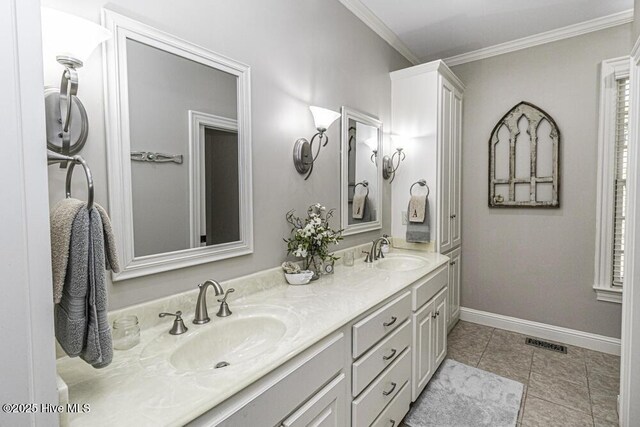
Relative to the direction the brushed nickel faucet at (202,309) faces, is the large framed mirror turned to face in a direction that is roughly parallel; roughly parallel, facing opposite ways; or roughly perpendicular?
roughly parallel

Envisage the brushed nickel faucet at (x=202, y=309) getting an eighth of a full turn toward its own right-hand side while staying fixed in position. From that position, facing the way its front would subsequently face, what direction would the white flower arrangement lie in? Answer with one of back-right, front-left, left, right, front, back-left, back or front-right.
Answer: back-left

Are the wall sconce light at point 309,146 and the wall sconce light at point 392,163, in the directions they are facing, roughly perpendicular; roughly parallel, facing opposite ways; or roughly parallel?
roughly parallel

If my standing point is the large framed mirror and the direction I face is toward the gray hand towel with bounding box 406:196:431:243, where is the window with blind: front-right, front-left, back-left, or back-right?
front-right

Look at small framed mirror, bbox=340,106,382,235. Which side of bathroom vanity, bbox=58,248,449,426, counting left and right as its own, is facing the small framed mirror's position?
left

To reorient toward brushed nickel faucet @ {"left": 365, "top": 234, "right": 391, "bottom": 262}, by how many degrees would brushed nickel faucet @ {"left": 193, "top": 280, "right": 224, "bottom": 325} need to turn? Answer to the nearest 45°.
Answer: approximately 90° to its left

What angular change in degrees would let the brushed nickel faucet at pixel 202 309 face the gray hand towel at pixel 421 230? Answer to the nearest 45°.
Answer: approximately 90° to its left

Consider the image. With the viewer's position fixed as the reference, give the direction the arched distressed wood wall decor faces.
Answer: facing the viewer

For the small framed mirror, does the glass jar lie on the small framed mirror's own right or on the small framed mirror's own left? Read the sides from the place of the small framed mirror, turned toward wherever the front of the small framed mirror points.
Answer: on the small framed mirror's own right

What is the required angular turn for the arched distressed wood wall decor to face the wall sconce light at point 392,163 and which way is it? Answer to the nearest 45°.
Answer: approximately 45° to its right

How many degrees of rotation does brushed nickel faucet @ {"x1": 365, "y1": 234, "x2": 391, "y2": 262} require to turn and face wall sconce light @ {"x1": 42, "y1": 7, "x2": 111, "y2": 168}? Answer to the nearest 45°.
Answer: approximately 90° to its right

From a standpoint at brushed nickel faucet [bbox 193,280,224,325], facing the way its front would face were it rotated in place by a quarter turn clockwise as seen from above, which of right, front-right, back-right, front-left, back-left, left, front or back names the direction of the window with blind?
back-left
